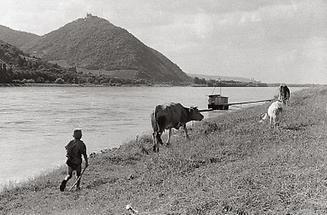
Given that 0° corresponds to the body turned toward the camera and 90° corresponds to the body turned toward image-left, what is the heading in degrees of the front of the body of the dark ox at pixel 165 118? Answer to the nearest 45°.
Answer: approximately 225°
